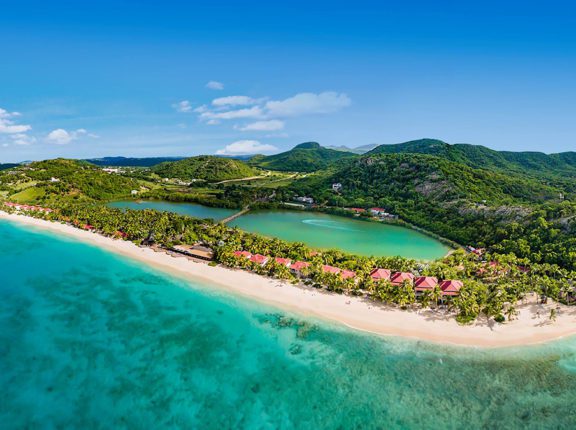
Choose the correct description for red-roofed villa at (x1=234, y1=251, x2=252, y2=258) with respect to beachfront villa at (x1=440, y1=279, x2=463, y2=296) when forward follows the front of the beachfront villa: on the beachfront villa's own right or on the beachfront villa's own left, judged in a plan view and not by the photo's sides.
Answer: on the beachfront villa's own right

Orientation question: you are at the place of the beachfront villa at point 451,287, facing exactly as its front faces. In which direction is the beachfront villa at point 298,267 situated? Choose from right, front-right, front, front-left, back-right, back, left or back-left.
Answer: right

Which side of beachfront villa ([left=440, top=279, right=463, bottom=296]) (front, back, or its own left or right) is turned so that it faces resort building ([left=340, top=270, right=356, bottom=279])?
right

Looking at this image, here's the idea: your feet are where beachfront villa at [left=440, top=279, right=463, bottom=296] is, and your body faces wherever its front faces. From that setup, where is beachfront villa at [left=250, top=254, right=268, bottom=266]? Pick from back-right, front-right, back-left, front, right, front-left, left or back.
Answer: right

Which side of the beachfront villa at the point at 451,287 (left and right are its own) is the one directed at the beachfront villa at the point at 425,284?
right

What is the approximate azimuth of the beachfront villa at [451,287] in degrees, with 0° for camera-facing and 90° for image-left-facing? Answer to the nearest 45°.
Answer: approximately 0°

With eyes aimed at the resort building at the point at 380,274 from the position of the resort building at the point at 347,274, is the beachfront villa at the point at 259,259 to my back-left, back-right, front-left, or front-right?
back-left
